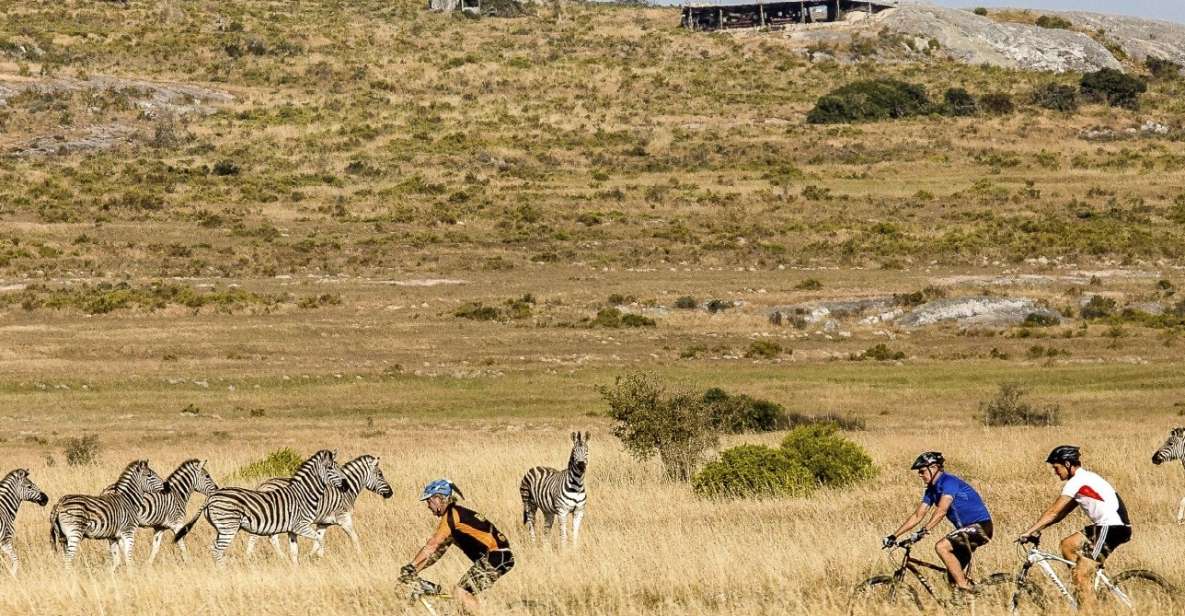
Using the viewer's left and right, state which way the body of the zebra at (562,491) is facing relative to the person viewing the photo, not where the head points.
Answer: facing the viewer and to the right of the viewer

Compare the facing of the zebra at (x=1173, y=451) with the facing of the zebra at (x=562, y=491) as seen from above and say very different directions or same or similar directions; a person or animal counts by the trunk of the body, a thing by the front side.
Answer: very different directions

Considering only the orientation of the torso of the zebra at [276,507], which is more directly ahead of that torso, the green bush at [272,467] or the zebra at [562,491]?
the zebra

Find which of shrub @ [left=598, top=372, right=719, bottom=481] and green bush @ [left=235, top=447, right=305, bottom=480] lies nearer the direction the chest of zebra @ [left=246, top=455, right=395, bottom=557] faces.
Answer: the shrub

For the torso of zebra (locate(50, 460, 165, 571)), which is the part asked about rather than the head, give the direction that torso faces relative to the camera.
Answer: to the viewer's right

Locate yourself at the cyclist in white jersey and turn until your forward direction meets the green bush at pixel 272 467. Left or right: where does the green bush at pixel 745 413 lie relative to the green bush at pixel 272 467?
right

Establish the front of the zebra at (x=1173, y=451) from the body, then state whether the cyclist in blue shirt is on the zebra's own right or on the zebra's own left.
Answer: on the zebra's own left

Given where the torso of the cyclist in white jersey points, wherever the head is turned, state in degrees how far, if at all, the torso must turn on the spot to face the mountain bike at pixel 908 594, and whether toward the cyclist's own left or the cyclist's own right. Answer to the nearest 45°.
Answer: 0° — they already face it

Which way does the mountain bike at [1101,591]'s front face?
to the viewer's left

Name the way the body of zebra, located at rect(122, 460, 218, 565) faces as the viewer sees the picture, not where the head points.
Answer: to the viewer's right

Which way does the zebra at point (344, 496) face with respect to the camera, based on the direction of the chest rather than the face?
to the viewer's right

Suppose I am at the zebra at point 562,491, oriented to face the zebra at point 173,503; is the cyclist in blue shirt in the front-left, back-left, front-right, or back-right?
back-left

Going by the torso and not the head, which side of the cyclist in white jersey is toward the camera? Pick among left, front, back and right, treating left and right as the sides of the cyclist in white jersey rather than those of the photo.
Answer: left

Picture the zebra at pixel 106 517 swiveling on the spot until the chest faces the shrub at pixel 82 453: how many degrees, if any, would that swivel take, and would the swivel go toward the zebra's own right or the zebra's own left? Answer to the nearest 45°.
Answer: approximately 90° to the zebra's own left

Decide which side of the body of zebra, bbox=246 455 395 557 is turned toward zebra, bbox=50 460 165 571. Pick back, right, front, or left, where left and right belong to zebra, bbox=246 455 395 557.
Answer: back
